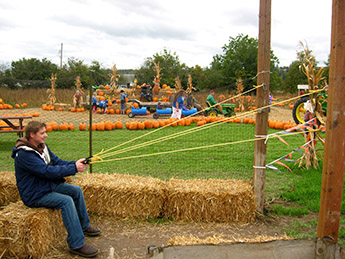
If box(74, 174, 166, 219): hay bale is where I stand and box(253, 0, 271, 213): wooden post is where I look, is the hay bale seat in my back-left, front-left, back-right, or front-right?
back-right

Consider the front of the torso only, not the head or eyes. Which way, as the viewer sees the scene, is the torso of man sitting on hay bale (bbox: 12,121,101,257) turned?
to the viewer's right

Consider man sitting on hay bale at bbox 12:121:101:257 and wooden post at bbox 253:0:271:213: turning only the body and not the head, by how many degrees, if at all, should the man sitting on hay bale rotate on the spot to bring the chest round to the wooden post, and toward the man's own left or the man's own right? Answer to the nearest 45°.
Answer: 0° — they already face it

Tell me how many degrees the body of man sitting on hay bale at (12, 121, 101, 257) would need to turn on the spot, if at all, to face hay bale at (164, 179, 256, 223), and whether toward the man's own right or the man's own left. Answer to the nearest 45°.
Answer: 0° — they already face it

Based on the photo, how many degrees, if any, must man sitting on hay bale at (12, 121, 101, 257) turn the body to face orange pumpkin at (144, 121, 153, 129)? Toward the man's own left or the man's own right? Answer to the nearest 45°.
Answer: approximately 90° to the man's own left

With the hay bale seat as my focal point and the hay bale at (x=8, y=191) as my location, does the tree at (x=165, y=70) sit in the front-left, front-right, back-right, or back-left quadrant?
back-left

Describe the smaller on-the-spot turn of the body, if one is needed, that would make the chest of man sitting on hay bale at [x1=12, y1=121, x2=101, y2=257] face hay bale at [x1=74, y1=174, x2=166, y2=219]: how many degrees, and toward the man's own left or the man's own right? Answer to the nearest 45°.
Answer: approximately 45° to the man's own left

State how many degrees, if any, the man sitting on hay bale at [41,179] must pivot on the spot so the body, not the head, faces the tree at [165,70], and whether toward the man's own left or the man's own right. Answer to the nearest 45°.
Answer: approximately 90° to the man's own left

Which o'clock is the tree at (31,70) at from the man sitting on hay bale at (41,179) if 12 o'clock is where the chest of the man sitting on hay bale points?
The tree is roughly at 9 o'clock from the man sitting on hay bale.
